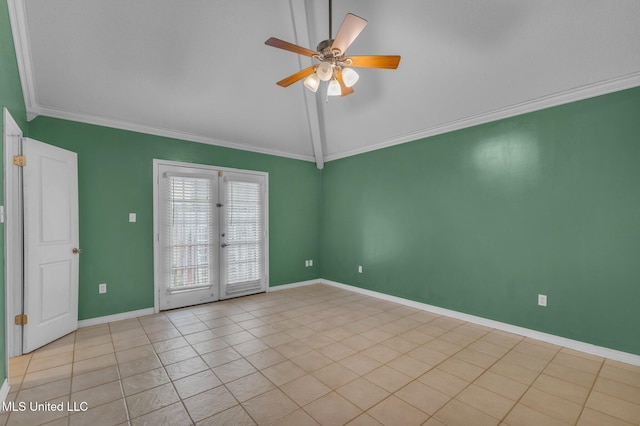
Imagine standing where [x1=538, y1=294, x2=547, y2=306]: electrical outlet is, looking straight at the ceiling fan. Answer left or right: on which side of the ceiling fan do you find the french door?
right

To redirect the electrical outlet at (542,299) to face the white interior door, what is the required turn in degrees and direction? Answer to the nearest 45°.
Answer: approximately 45° to its right

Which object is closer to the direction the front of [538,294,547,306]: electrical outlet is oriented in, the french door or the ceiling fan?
the ceiling fan

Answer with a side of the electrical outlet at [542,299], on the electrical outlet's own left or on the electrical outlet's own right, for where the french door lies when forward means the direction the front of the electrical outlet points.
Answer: on the electrical outlet's own right

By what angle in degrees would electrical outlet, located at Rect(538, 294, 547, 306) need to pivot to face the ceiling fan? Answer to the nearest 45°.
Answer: approximately 45° to its right
